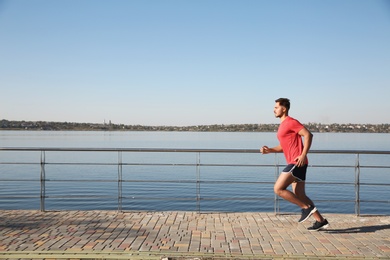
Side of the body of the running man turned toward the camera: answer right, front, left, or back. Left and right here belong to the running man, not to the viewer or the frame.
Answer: left

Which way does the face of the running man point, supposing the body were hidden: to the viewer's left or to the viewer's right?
to the viewer's left
